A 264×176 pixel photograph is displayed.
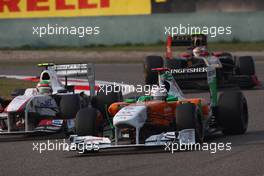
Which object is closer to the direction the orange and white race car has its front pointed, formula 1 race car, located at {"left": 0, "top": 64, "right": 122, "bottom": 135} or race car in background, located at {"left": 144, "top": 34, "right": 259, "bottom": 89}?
the formula 1 race car

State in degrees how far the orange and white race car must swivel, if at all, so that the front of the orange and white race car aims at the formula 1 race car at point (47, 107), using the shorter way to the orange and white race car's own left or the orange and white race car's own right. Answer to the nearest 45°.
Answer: approximately 90° to the orange and white race car's own right

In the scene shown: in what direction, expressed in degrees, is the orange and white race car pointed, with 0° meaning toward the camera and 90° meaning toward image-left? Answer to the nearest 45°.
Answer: approximately 45°

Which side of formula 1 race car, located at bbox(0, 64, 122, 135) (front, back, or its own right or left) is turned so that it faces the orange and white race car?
left

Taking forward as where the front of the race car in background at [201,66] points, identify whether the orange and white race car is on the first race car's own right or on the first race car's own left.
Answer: on the first race car's own right

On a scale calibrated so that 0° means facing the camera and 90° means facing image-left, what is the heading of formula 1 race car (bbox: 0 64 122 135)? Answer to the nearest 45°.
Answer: approximately 45°

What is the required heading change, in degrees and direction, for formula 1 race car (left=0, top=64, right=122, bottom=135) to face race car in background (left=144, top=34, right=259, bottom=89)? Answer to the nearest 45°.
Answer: approximately 180°
